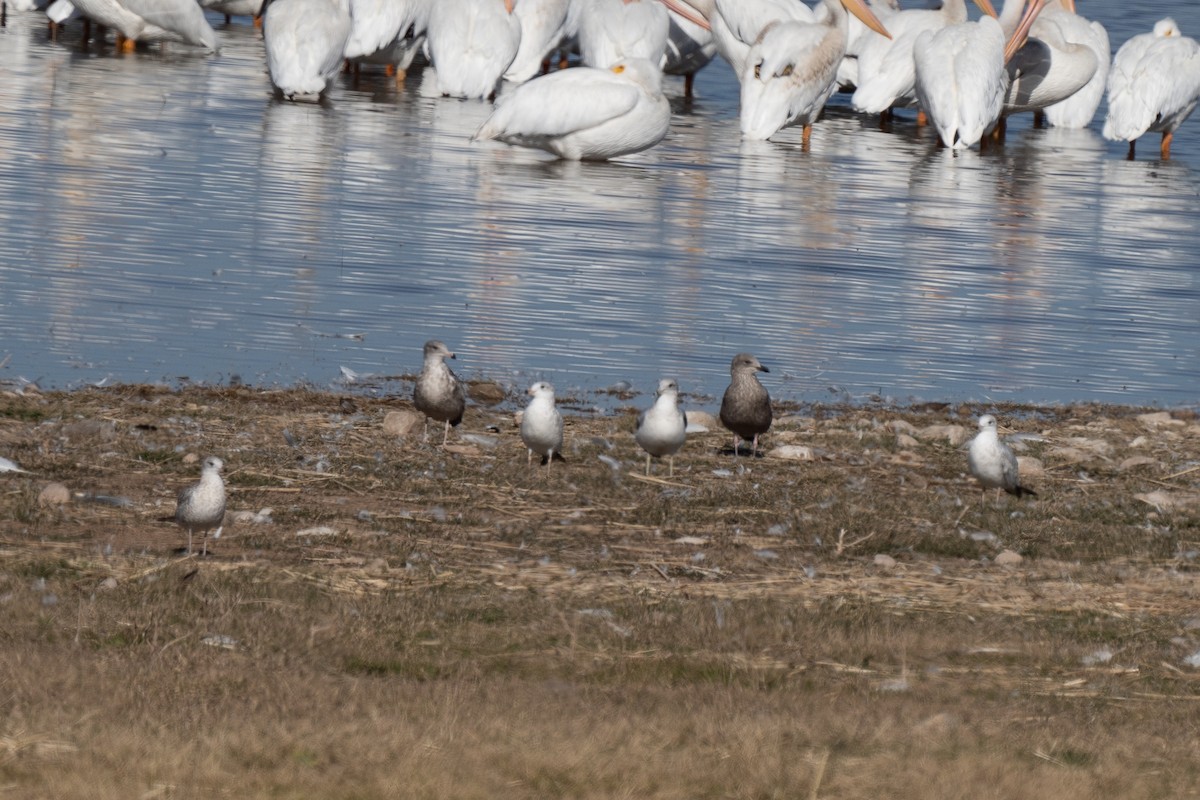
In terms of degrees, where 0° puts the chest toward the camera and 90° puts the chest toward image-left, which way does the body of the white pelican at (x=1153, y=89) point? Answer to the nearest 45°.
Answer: approximately 225°

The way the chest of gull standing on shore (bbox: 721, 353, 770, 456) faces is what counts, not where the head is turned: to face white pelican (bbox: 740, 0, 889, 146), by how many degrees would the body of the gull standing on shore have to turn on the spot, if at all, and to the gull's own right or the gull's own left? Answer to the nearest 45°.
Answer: approximately 180°

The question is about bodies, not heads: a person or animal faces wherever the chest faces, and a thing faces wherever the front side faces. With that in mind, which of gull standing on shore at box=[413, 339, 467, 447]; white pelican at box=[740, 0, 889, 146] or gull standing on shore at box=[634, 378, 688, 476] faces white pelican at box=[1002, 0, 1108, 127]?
white pelican at box=[740, 0, 889, 146]

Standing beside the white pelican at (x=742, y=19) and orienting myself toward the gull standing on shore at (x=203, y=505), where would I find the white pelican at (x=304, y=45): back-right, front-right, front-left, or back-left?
front-right

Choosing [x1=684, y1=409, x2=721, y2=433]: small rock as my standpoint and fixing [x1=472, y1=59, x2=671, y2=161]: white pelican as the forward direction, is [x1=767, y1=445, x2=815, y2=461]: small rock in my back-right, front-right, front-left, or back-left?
back-right

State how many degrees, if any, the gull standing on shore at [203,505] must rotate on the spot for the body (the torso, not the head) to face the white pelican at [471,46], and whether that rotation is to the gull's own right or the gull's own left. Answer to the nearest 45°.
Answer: approximately 135° to the gull's own left

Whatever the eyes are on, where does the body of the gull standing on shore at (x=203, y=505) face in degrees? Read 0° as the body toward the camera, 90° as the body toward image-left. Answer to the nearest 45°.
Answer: approximately 315°

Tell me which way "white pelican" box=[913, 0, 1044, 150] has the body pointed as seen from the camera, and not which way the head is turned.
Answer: away from the camera

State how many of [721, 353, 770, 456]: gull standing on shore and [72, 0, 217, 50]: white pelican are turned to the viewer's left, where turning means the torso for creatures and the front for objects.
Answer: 1

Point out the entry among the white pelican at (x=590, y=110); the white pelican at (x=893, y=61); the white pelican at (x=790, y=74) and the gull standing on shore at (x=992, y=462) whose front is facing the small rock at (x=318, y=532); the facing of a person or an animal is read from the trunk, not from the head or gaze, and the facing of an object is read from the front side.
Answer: the gull standing on shore

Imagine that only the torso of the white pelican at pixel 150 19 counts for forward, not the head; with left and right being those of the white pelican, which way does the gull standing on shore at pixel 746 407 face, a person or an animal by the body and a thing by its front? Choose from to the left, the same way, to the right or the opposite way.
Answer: to the left

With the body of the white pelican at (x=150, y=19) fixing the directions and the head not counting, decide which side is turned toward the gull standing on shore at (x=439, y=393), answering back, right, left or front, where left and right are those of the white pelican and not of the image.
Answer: left

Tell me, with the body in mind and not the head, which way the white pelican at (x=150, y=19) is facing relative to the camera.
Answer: to the viewer's left

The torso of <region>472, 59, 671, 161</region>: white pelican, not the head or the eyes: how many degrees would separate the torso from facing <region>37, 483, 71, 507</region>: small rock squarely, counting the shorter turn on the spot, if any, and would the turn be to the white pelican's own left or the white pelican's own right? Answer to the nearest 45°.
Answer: approximately 90° to the white pelican's own right

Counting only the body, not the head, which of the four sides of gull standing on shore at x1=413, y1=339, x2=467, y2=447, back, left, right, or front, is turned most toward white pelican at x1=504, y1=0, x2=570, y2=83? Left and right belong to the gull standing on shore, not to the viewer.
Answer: back

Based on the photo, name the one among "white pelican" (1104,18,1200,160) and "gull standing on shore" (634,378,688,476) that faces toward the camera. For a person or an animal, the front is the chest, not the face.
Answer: the gull standing on shore
